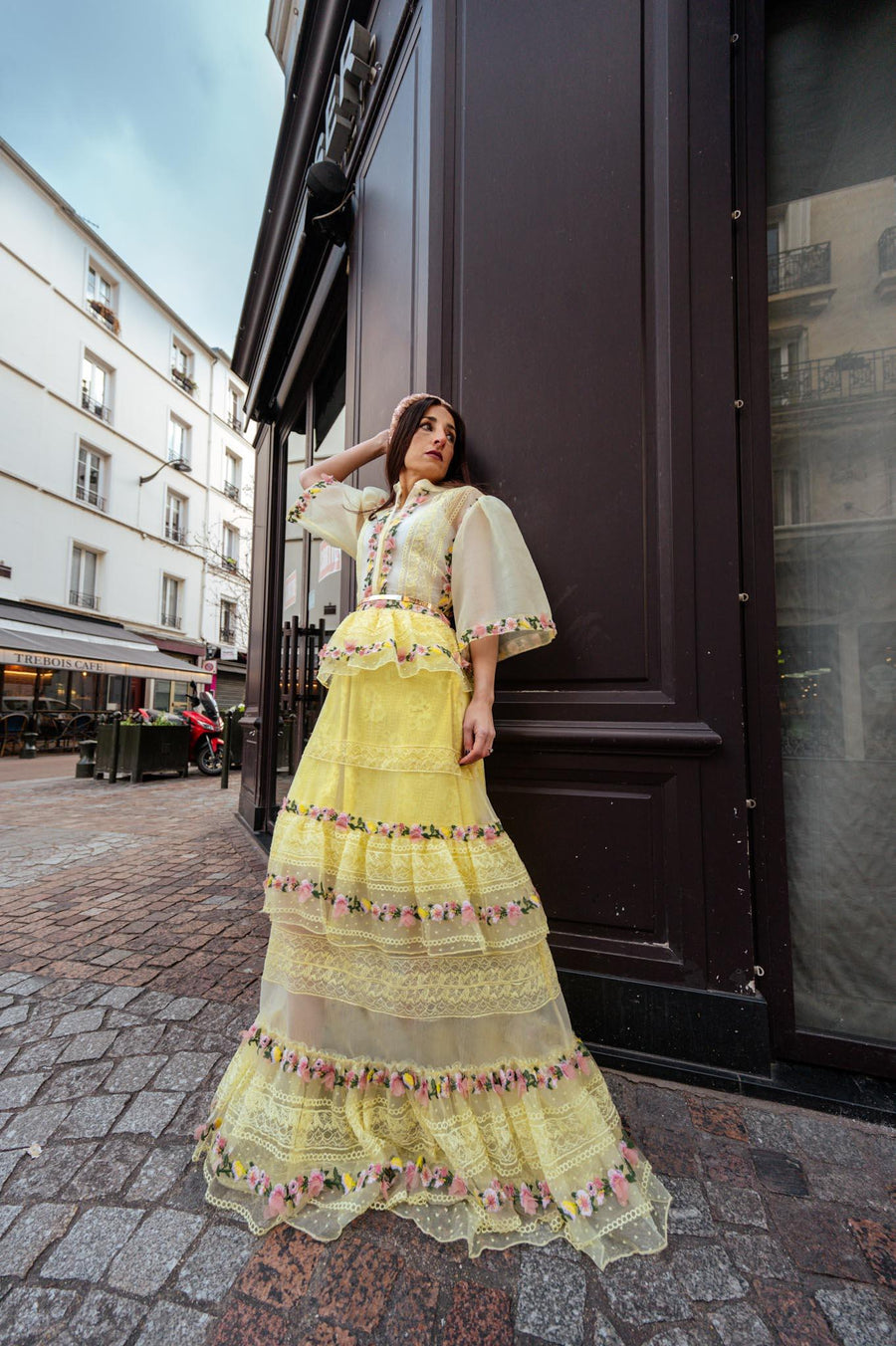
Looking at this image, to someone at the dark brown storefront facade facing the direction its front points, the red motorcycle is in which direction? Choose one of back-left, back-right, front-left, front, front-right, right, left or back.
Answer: right

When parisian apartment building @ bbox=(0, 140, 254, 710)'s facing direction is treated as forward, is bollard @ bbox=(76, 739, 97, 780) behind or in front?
in front

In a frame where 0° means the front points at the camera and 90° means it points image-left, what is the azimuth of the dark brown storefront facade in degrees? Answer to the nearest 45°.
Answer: approximately 45°

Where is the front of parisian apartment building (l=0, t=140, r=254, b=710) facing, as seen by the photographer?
facing the viewer and to the right of the viewer

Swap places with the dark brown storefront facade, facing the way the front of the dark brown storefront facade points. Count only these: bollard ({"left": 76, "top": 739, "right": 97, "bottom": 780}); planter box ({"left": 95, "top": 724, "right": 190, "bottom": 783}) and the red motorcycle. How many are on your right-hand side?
3

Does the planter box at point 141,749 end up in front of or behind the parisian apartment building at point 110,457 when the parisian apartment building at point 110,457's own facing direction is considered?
in front

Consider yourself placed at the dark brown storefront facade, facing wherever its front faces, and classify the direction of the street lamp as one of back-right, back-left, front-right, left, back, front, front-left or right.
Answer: right

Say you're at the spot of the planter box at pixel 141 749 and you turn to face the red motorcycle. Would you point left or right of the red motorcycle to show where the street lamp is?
left
